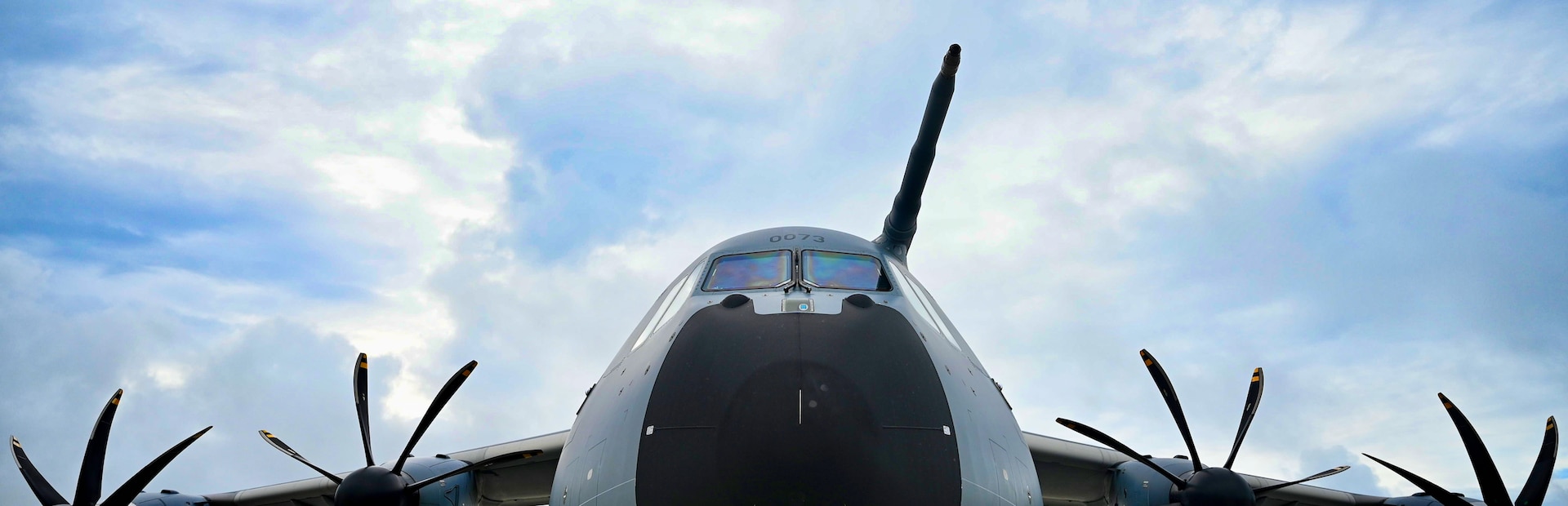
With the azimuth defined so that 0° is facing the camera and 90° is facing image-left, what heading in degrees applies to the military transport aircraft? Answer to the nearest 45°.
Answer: approximately 0°
